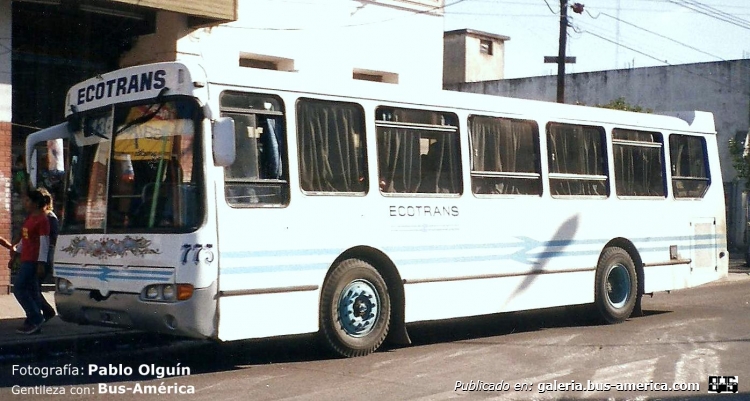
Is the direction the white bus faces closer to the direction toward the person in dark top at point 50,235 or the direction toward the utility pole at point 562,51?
the person in dark top

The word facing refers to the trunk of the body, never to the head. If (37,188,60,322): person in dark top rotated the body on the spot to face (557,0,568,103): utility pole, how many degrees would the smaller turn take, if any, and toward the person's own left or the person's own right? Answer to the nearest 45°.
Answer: approximately 135° to the person's own right

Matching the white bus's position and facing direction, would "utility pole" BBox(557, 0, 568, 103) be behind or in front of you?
behind

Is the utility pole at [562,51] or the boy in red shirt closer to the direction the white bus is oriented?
the boy in red shirt

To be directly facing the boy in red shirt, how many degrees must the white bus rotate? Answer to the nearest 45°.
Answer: approximately 45° to its right

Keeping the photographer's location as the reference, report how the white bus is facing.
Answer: facing the viewer and to the left of the viewer

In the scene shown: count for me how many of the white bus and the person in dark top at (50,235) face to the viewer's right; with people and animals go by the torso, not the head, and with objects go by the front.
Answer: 0

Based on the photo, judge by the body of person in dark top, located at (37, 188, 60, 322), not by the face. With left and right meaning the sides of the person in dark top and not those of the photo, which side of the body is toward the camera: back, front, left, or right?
left
